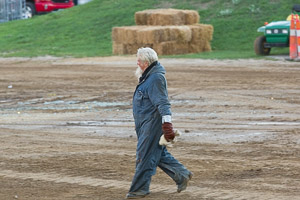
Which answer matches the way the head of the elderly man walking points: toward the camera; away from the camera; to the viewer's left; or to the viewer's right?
to the viewer's left

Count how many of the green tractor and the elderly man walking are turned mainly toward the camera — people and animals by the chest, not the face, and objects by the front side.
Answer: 1

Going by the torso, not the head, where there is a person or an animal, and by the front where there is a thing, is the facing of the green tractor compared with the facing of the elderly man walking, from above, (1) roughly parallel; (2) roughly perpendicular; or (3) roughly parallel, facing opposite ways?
roughly perpendicular

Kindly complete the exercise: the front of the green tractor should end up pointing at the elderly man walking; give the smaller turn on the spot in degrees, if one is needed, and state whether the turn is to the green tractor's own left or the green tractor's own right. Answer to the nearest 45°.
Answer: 0° — it already faces them
